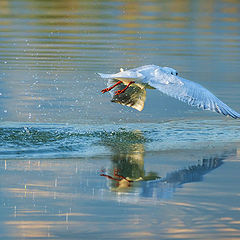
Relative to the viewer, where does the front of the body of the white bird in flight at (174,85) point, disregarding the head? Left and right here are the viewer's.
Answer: facing away from the viewer and to the right of the viewer
